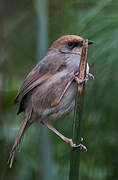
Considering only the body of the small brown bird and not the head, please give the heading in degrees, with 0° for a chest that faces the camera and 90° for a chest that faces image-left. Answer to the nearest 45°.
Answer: approximately 270°
